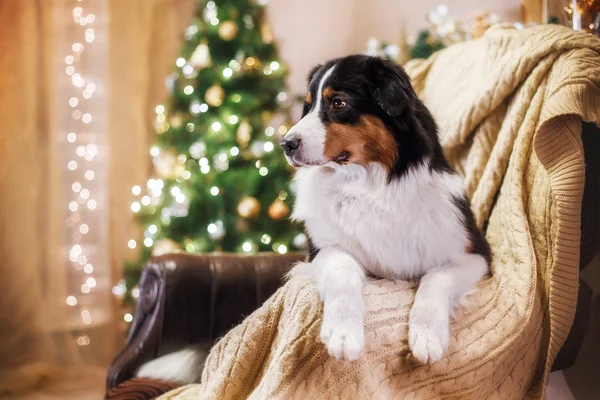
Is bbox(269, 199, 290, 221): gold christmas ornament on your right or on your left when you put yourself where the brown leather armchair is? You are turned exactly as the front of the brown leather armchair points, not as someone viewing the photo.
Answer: on your right

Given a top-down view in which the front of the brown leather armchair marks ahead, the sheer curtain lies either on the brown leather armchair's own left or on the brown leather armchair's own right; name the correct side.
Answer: on the brown leather armchair's own right

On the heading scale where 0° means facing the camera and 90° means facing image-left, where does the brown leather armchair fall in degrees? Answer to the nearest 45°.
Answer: approximately 90°

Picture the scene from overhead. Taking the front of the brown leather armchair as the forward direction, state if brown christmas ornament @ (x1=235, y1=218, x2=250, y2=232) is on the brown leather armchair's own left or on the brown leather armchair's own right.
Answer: on the brown leather armchair's own right

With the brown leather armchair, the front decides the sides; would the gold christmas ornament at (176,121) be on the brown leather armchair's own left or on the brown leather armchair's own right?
on the brown leather armchair's own right

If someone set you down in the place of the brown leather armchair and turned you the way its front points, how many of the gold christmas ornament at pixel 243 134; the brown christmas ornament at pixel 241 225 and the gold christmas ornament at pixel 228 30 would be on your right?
3

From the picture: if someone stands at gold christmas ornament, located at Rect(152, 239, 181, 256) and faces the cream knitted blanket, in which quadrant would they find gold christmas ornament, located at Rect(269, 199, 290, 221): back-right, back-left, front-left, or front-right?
front-left

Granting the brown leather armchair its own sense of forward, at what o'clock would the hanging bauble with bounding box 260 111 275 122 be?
The hanging bauble is roughly at 3 o'clock from the brown leather armchair.

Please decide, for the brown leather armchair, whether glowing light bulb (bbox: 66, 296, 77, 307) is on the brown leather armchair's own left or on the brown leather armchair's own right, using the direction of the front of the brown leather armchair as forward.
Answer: on the brown leather armchair's own right

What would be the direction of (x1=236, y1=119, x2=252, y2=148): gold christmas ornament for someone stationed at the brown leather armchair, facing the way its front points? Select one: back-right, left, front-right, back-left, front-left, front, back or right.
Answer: right

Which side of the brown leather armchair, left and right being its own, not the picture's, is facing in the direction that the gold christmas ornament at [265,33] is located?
right
